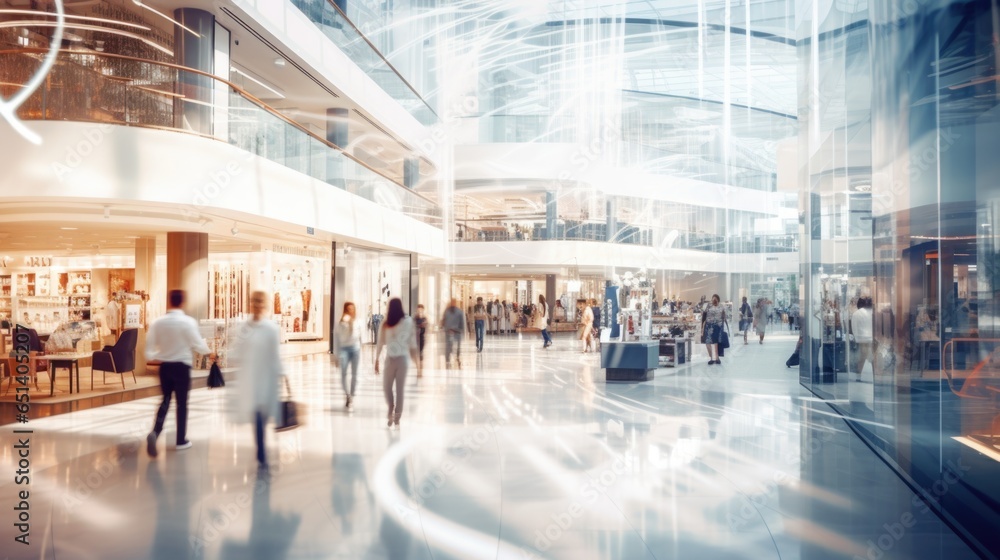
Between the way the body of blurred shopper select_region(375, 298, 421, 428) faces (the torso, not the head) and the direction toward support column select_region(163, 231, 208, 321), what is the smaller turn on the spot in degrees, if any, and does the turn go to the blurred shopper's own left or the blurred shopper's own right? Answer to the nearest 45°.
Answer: approximately 45° to the blurred shopper's own left

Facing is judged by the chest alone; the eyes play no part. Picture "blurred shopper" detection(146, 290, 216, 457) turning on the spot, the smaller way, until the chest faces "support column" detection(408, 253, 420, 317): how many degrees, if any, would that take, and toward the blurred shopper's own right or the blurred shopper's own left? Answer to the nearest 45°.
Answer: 0° — they already face it

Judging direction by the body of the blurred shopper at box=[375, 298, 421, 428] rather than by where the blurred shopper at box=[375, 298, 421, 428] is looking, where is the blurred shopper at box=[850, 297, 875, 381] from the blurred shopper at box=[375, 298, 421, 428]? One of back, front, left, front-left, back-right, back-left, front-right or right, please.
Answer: right

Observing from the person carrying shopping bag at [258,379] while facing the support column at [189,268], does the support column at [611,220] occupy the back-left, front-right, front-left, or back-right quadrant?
front-right

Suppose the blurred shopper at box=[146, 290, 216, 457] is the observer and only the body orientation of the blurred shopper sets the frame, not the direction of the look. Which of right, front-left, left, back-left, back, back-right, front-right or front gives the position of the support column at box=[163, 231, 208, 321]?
front-left

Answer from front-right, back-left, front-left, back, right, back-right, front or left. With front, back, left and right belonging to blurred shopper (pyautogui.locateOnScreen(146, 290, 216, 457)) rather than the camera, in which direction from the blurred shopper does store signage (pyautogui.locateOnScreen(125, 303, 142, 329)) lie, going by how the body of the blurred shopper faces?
front-left

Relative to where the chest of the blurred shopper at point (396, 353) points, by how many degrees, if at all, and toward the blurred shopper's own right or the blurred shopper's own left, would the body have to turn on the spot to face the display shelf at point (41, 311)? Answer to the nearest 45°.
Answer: approximately 45° to the blurred shopper's own left

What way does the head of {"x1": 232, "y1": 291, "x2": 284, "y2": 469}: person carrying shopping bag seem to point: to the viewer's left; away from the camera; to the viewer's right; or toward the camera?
toward the camera

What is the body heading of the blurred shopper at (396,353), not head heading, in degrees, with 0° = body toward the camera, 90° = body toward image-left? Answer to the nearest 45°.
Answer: approximately 180°

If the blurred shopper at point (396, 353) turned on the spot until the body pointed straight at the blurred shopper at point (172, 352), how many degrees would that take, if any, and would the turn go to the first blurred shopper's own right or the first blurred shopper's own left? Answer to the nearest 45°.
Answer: approximately 135° to the first blurred shopper's own left

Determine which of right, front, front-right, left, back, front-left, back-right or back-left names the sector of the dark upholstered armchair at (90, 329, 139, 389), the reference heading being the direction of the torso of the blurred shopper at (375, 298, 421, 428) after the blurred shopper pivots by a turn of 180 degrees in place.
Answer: back-right

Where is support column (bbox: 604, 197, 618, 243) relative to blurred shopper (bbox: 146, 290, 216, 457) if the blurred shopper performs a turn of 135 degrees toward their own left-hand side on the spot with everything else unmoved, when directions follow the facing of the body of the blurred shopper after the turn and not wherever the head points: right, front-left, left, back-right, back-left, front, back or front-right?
back-right

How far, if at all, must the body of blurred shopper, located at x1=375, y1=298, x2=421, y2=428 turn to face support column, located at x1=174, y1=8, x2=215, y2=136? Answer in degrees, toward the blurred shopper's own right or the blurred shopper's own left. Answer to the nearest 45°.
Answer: approximately 45° to the blurred shopper's own left

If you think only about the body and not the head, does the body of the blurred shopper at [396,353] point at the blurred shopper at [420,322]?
yes

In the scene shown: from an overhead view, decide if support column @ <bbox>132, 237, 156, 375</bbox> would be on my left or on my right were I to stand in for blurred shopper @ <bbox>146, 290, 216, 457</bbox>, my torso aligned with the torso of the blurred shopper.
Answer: on my left

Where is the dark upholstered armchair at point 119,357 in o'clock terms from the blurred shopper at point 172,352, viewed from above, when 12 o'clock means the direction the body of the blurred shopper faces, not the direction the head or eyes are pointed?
The dark upholstered armchair is roughly at 10 o'clock from the blurred shopper.

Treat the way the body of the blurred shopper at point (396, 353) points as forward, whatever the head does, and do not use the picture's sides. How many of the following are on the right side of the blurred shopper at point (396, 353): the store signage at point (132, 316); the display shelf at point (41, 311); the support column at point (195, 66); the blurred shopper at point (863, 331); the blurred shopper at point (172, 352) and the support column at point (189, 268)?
1

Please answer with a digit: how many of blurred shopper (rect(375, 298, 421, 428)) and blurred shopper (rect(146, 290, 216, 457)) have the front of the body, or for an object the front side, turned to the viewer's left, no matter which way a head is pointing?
0

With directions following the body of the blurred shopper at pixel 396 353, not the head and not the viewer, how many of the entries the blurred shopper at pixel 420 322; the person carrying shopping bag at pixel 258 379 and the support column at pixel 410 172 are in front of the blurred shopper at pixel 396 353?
2
